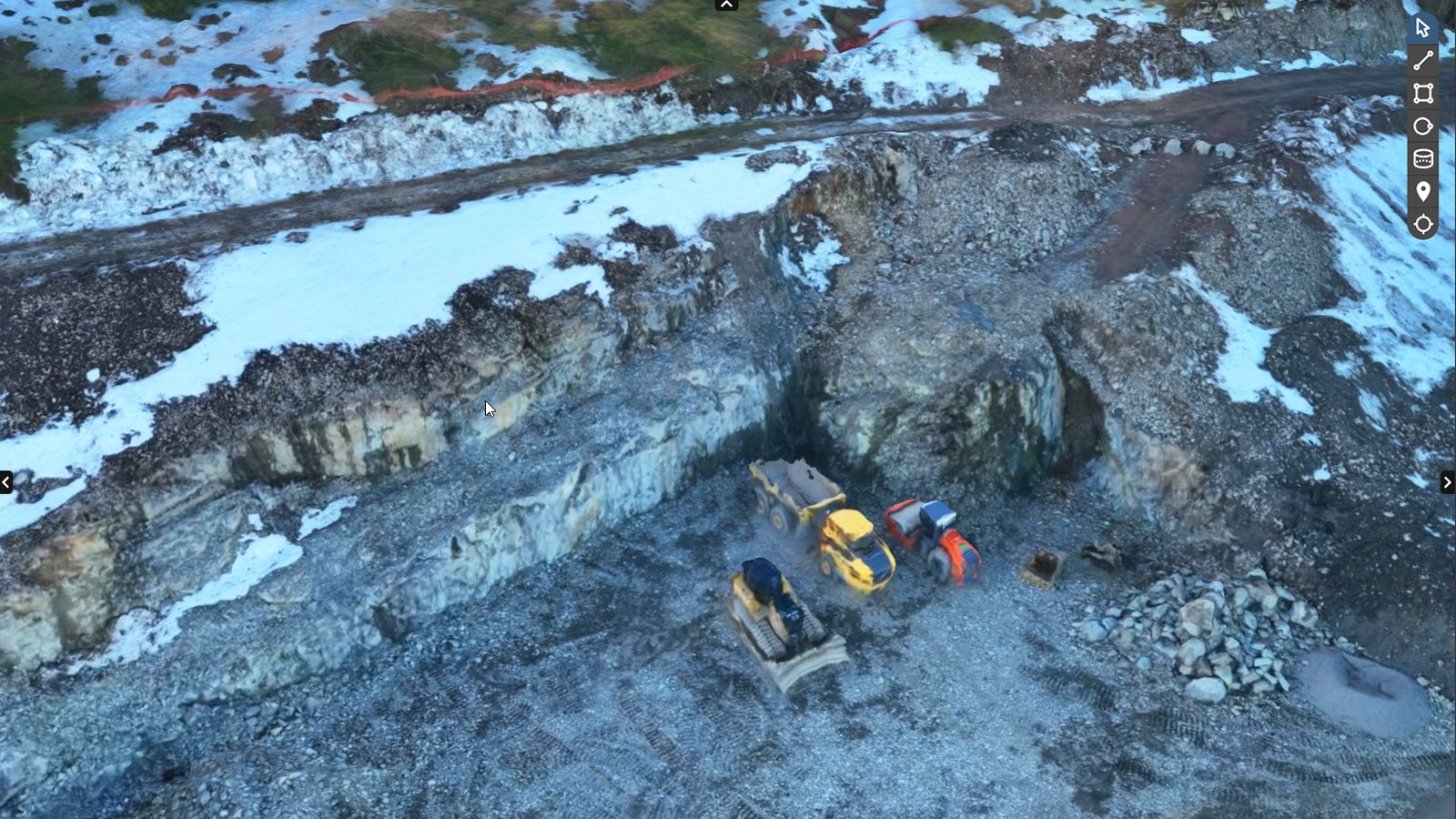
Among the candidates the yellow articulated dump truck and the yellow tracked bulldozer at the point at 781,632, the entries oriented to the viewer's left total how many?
0

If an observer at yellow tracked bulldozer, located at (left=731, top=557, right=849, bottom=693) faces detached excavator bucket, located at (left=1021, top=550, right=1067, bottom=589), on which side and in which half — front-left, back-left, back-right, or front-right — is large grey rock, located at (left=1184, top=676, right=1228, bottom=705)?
front-right

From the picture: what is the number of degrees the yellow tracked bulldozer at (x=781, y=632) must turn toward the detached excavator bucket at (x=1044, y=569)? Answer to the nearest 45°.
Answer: approximately 90° to its left

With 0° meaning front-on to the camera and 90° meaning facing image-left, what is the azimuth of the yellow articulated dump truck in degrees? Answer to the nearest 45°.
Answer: approximately 315°

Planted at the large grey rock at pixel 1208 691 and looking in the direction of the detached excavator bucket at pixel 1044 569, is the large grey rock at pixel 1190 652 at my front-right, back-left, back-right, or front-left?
front-right

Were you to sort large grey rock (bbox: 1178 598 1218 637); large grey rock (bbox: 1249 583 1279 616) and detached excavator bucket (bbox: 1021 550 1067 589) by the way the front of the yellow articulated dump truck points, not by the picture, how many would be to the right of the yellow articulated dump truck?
0

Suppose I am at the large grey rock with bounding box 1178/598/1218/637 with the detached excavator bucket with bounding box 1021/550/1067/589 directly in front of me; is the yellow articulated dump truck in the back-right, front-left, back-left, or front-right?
front-left

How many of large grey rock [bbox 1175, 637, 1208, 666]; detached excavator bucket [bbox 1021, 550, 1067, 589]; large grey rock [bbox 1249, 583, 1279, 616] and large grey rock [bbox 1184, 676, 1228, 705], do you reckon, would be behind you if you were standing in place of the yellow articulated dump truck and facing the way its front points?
0

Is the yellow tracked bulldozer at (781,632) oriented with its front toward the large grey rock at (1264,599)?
no

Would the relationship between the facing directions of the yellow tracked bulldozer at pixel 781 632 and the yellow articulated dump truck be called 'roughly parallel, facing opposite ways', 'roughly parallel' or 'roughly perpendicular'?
roughly parallel
